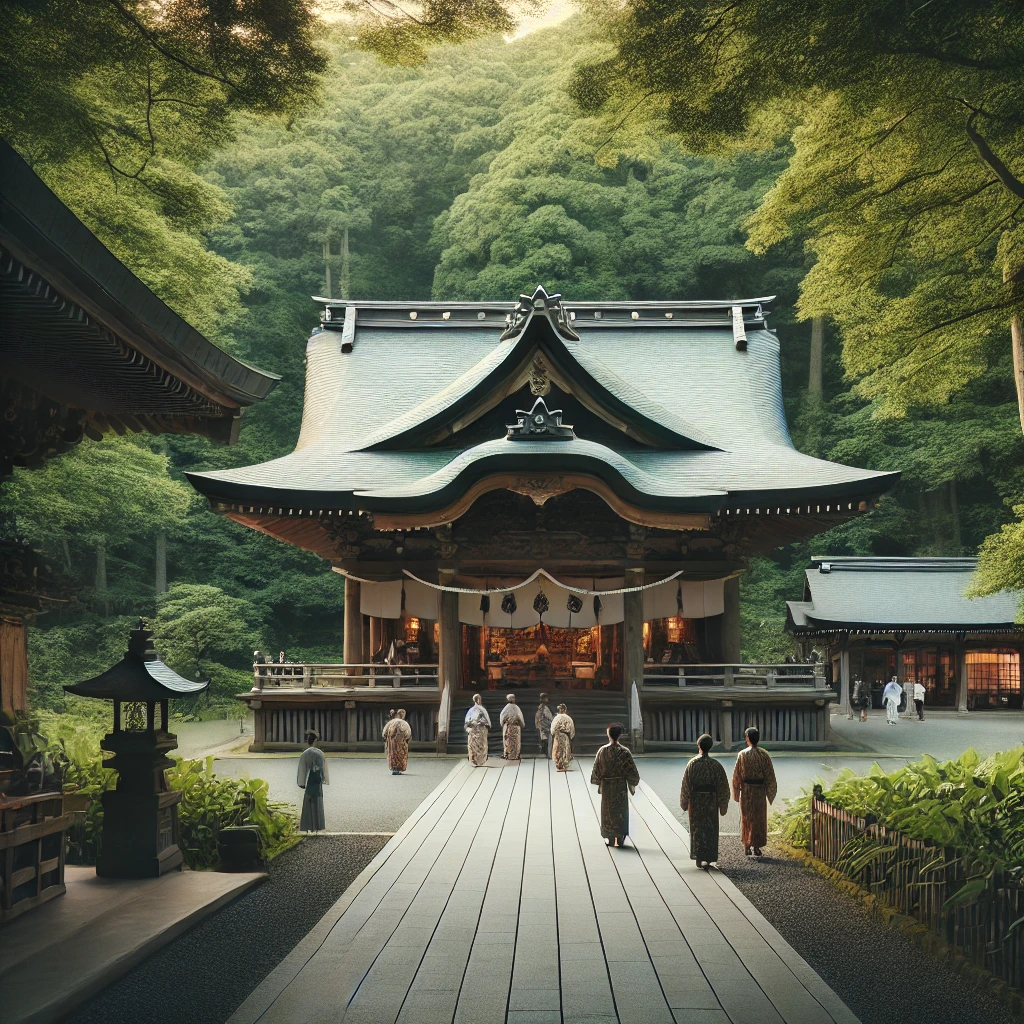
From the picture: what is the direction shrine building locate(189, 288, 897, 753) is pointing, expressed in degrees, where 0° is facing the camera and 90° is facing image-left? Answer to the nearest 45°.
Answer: approximately 0°

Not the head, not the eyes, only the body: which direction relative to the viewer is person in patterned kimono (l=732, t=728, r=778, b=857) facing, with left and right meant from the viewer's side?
facing away from the viewer

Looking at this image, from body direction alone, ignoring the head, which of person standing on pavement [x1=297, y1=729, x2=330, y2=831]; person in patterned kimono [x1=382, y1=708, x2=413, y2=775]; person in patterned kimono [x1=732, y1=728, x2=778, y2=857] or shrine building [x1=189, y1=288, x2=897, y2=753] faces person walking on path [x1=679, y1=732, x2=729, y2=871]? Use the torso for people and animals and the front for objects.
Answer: the shrine building

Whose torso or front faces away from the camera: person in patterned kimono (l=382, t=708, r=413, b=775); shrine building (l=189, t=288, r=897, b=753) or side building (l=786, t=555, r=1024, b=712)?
the person in patterned kimono

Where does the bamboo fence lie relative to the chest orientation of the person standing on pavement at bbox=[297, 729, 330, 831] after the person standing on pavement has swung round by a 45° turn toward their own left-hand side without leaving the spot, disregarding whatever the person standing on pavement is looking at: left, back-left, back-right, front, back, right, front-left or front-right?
back

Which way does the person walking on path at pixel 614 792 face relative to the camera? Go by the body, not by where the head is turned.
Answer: away from the camera

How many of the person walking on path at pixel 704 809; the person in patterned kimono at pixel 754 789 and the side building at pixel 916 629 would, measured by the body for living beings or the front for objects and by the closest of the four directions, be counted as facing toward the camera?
1

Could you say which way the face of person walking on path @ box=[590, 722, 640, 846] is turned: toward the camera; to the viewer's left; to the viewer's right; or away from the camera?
away from the camera

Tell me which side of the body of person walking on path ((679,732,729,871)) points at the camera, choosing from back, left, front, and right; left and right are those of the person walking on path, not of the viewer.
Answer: back

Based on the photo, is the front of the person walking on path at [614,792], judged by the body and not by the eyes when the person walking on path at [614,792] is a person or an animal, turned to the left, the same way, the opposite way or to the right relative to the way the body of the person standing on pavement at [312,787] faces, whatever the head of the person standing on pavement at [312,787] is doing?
the same way

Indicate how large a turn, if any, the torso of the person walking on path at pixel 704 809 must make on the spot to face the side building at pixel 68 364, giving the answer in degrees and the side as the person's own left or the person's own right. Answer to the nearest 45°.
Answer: approximately 135° to the person's own left

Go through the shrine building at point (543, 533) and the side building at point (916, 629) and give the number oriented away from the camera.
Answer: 0

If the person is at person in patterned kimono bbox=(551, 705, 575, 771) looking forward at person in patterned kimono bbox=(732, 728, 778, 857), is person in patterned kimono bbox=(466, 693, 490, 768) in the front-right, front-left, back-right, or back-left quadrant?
back-right

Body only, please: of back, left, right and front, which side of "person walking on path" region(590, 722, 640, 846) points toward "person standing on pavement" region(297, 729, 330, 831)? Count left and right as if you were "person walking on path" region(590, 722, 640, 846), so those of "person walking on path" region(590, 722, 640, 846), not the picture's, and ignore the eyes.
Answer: left

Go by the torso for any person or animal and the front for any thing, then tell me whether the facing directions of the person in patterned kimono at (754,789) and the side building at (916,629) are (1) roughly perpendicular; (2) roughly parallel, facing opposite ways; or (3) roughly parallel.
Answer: roughly parallel, facing opposite ways
